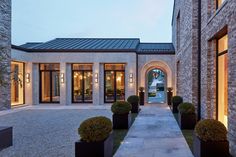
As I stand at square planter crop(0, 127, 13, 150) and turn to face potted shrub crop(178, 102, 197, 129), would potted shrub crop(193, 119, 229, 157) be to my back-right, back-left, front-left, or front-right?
front-right

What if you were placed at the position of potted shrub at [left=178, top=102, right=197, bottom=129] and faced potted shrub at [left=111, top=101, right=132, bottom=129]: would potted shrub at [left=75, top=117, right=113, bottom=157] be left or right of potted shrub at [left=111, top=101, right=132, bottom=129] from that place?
left

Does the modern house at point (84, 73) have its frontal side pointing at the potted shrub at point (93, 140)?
yes

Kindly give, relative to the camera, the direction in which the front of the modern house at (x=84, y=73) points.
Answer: facing the viewer

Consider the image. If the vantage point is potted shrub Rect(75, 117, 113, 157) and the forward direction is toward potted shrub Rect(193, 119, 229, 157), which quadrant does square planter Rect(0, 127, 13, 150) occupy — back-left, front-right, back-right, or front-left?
back-left

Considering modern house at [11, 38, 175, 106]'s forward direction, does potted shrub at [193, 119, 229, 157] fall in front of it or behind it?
in front

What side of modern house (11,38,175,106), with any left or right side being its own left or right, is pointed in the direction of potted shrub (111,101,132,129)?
front

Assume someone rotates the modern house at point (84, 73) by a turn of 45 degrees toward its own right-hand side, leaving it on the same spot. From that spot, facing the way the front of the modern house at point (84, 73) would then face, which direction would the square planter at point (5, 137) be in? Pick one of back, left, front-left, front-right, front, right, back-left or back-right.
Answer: front-left

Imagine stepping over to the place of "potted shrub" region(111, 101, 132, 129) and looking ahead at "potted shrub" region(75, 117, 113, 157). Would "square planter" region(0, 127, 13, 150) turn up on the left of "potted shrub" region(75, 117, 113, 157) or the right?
right
